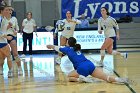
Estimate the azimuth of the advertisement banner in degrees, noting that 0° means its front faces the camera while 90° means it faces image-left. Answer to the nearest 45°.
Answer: approximately 0°

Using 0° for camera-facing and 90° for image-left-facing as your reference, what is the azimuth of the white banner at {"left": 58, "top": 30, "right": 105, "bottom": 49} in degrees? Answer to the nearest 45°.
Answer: approximately 0°

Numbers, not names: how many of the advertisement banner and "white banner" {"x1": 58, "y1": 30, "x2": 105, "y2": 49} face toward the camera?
2

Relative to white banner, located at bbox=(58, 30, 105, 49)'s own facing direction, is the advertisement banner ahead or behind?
behind
